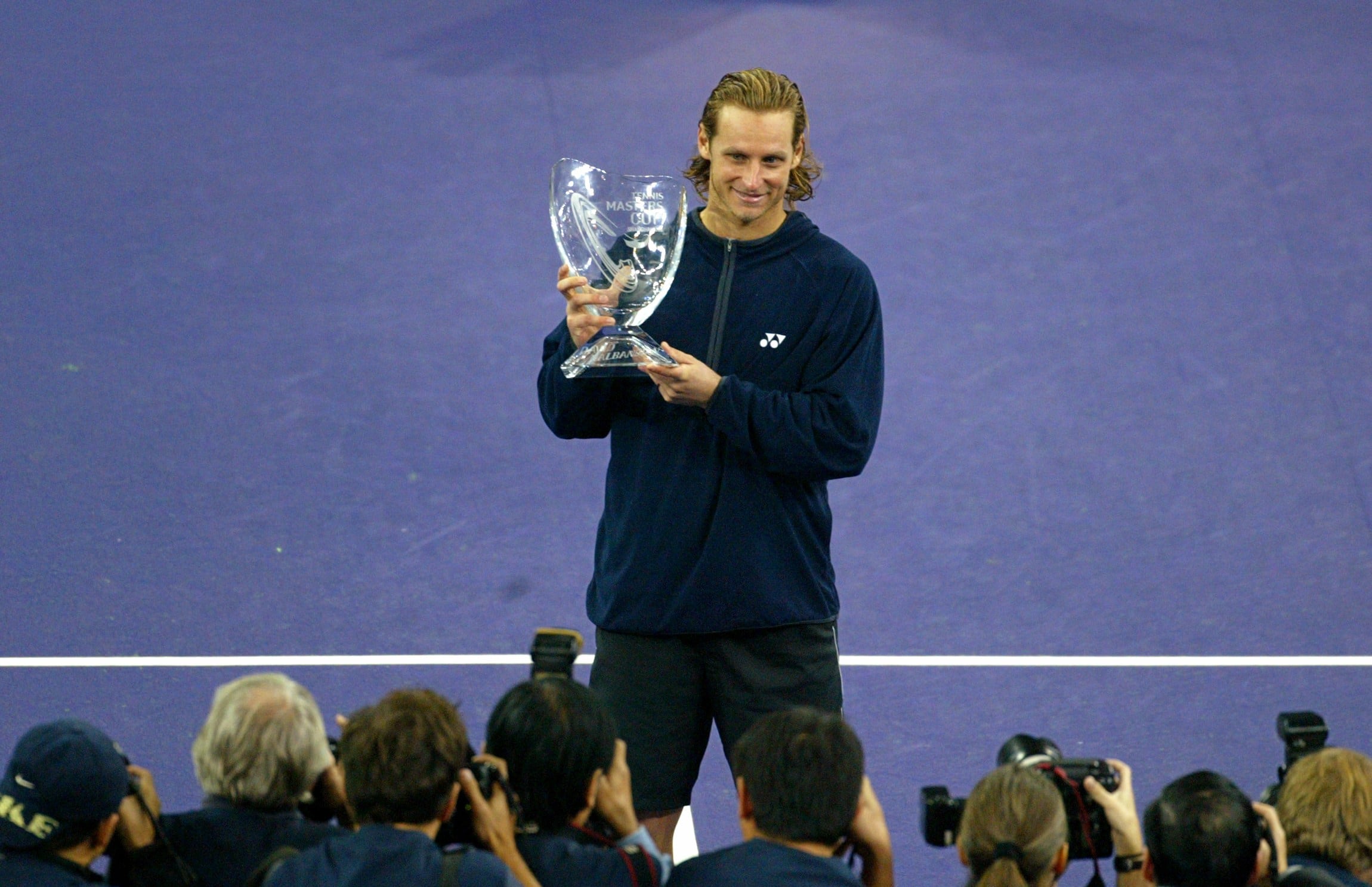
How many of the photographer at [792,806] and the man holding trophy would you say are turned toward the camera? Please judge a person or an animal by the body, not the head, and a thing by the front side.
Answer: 1

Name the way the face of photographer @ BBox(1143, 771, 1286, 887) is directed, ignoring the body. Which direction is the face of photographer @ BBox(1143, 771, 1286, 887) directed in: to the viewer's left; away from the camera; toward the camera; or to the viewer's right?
away from the camera

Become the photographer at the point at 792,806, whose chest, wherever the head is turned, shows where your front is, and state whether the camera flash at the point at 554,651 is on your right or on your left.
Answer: on your left

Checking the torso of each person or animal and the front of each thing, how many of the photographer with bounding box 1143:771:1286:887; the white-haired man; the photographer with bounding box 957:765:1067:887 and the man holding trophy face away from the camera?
3

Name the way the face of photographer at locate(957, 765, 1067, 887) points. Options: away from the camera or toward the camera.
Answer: away from the camera

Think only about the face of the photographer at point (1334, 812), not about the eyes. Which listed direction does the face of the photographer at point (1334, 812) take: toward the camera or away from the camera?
away from the camera

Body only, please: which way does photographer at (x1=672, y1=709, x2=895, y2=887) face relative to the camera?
away from the camera

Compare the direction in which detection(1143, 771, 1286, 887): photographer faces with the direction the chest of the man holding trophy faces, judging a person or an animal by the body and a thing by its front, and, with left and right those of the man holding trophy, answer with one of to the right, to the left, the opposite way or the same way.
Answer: the opposite way

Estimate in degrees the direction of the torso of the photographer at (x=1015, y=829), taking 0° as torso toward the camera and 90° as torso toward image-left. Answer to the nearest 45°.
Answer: approximately 180°

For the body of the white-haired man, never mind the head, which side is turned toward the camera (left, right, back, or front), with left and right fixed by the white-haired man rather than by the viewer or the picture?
back

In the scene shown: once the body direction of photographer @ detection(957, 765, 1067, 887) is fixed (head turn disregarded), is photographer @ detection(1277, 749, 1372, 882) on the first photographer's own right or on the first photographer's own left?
on the first photographer's own right

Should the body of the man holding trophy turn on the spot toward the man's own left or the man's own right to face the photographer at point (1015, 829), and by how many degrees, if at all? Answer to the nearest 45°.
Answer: approximately 45° to the man's own left

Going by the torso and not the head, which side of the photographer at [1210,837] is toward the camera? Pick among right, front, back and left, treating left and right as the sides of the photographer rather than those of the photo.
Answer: back

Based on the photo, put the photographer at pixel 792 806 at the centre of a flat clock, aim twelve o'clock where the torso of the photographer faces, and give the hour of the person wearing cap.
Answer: The person wearing cap is roughly at 9 o'clock from the photographer.
